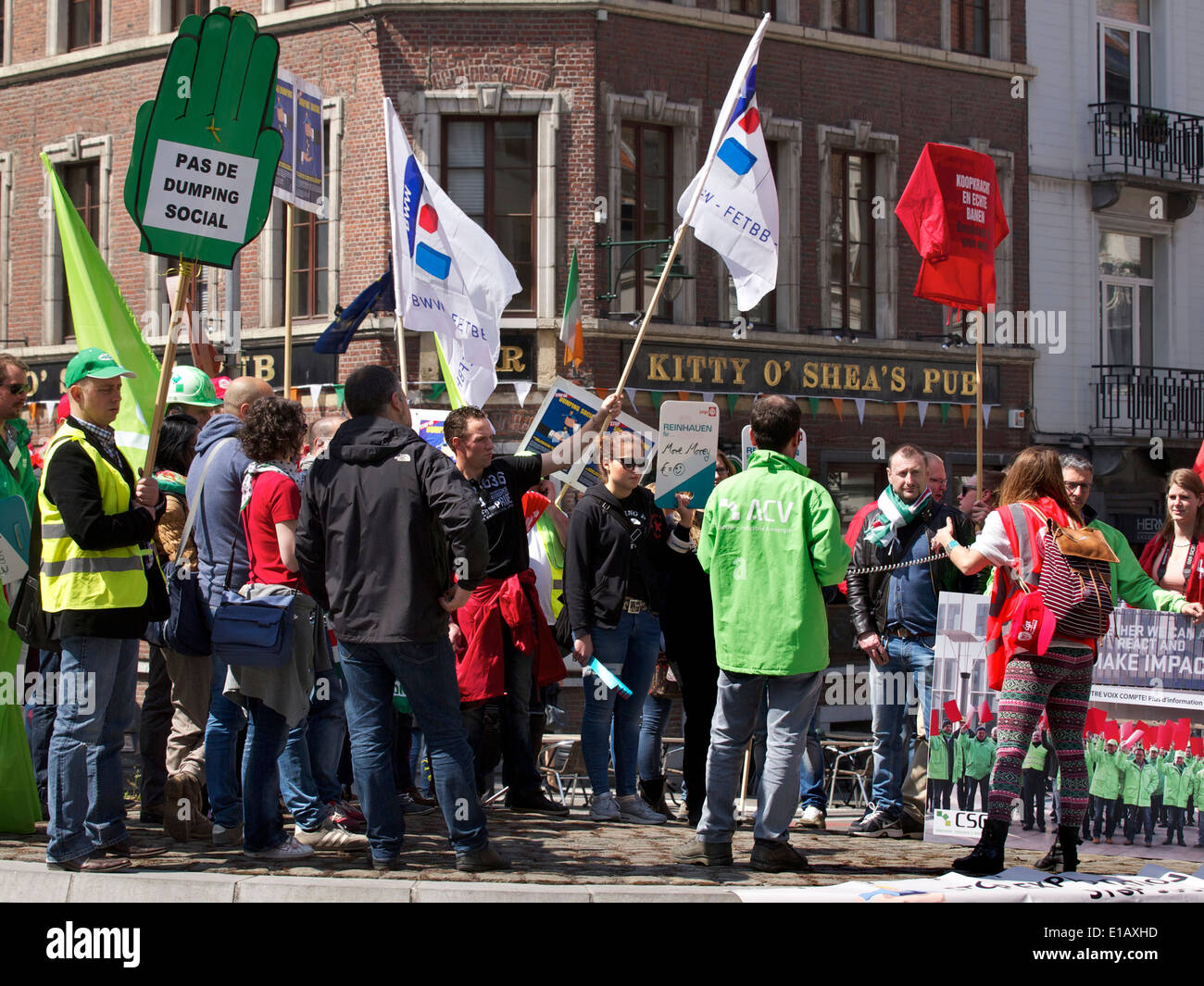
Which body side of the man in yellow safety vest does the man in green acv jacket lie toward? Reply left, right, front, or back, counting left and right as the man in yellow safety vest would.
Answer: front

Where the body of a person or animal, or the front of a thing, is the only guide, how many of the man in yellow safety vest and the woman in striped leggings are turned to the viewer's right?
1

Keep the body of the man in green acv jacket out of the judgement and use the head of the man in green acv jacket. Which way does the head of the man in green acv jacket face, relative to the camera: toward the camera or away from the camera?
away from the camera

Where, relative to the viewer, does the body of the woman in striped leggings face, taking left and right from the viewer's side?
facing away from the viewer and to the left of the viewer

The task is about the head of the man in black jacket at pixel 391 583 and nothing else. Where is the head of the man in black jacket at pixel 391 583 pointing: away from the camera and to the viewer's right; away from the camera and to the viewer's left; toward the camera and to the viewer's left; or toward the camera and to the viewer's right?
away from the camera and to the viewer's right

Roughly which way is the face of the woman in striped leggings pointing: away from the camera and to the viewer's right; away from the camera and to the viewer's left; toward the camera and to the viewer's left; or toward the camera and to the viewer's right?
away from the camera and to the viewer's left

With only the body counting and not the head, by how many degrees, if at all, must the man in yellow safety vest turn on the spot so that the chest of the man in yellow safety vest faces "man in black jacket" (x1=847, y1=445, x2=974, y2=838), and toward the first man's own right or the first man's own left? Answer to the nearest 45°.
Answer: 0° — they already face them

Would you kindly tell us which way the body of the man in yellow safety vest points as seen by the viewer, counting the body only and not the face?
to the viewer's right

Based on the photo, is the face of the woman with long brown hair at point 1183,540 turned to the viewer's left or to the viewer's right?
to the viewer's left

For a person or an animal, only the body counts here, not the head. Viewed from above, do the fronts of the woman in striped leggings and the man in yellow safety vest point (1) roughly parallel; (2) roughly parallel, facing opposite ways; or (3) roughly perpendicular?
roughly perpendicular

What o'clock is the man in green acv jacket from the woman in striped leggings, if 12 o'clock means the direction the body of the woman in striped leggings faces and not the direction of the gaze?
The man in green acv jacket is roughly at 10 o'clock from the woman in striped leggings.

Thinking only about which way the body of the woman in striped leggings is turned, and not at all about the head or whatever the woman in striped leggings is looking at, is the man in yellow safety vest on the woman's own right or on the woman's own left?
on the woman's own left

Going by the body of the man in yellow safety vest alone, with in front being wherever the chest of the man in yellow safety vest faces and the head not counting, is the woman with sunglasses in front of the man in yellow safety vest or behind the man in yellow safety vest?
in front

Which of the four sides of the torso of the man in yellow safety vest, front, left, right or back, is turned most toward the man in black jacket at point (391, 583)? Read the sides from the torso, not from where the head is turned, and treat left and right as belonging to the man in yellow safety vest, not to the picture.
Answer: front
